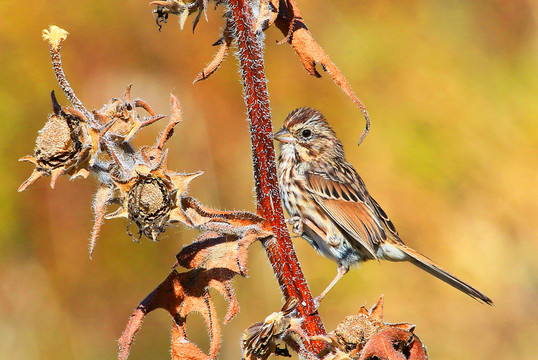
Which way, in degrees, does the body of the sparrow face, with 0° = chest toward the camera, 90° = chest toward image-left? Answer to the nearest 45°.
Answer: approximately 90°
